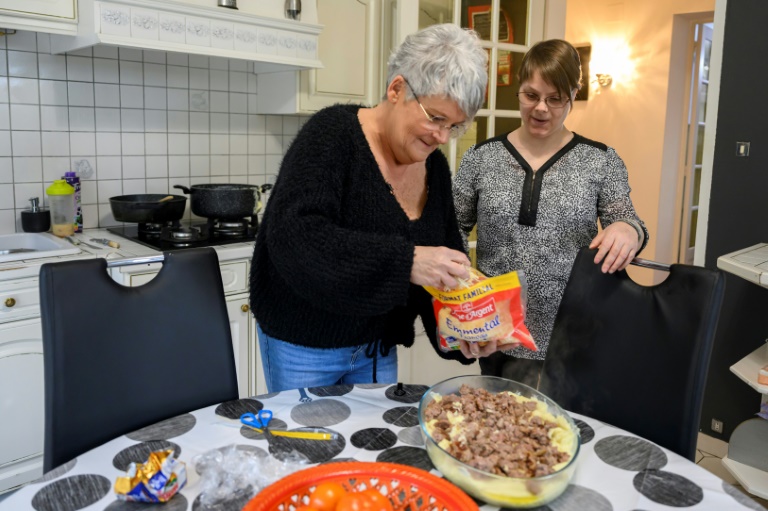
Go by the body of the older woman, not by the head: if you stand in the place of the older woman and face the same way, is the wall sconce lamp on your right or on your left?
on your left

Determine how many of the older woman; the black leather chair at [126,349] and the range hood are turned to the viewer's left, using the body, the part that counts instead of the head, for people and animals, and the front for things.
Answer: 0

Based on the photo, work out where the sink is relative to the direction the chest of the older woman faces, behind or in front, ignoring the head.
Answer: behind

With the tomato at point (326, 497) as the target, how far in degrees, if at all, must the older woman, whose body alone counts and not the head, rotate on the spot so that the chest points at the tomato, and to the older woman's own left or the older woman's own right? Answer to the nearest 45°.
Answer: approximately 45° to the older woman's own right

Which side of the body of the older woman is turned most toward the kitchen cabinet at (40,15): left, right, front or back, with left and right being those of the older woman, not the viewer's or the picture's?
back

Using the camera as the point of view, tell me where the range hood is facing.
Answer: facing the viewer and to the right of the viewer

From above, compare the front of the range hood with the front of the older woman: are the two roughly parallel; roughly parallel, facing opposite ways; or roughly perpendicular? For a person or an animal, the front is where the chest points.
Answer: roughly parallel

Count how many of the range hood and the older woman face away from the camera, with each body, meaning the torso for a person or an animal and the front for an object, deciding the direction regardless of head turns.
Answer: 0

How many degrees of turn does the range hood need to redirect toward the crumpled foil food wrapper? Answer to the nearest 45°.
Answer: approximately 45° to its right

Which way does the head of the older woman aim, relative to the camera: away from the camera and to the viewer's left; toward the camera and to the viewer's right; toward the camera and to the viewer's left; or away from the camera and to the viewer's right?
toward the camera and to the viewer's right

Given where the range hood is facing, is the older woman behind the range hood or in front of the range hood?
in front
